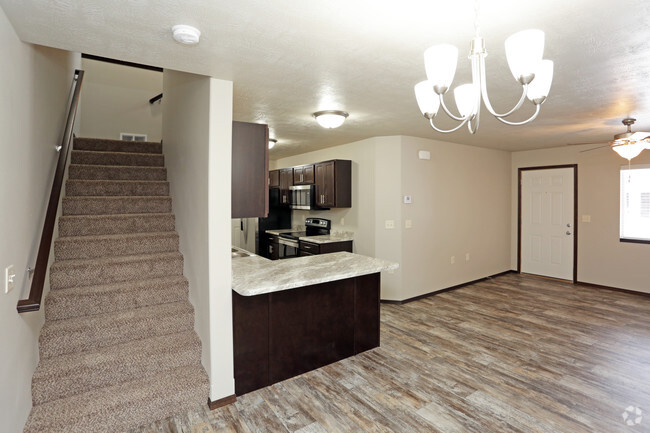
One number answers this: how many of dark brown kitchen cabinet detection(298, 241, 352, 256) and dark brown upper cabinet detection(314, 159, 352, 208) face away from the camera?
0

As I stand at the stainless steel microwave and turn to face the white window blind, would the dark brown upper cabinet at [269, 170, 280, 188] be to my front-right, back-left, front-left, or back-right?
back-left

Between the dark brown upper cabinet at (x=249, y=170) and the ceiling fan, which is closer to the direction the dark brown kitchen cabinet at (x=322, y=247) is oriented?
the dark brown upper cabinet

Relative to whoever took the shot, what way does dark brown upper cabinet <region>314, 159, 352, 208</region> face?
facing the viewer and to the left of the viewer

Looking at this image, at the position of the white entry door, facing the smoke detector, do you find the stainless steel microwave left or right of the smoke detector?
right

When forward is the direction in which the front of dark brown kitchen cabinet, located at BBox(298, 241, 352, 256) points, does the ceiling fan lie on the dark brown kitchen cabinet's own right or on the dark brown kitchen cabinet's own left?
on the dark brown kitchen cabinet's own left

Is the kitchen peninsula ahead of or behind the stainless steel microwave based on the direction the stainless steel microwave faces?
ahead

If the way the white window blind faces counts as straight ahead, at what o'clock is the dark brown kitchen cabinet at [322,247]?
The dark brown kitchen cabinet is roughly at 12 o'clock from the white window blind.

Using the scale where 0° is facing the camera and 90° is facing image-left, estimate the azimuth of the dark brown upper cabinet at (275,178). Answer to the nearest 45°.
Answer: approximately 45°

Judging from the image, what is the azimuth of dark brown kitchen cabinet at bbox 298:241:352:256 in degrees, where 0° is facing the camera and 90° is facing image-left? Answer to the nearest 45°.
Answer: approximately 45°

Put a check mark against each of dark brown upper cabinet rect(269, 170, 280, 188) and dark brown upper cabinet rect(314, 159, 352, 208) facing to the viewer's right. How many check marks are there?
0

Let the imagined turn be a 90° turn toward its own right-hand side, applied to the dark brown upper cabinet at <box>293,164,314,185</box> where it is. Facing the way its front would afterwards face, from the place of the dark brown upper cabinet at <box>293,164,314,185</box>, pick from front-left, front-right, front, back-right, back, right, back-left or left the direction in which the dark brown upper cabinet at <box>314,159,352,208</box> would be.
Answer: back
